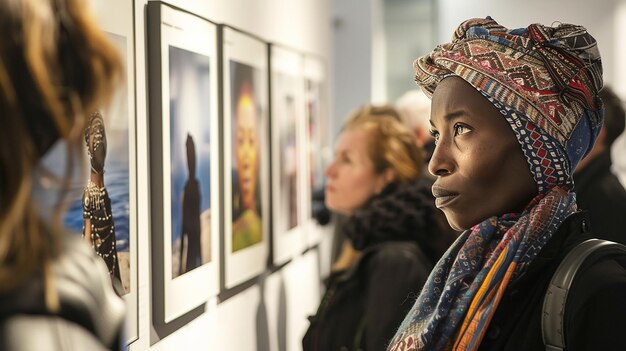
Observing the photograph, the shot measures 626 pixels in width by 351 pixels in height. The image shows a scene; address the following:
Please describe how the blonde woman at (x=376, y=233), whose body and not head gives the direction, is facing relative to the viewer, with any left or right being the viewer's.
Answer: facing to the left of the viewer

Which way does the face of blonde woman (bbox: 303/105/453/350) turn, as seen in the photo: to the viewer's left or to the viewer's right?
to the viewer's left

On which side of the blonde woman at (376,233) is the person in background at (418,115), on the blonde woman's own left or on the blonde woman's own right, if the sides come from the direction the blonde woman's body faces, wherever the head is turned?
on the blonde woman's own right

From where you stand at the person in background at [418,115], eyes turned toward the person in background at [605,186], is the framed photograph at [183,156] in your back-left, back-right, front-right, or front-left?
front-right

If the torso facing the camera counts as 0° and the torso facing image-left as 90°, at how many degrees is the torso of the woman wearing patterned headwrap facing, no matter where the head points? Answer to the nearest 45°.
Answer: approximately 45°

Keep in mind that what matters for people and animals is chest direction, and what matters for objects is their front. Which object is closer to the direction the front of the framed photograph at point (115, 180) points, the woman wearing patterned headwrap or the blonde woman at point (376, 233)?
the woman wearing patterned headwrap

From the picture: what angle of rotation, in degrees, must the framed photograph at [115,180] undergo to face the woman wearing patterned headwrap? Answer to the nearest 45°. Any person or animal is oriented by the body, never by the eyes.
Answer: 0° — it already faces them

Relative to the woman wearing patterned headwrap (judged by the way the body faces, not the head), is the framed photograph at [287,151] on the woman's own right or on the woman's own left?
on the woman's own right

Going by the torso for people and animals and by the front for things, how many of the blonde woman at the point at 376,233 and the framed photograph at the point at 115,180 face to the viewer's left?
1

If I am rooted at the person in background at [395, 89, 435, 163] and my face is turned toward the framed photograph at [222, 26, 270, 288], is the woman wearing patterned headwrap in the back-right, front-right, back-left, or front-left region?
front-left

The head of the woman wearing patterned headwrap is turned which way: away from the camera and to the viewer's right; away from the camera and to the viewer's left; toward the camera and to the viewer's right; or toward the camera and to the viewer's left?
toward the camera and to the viewer's left

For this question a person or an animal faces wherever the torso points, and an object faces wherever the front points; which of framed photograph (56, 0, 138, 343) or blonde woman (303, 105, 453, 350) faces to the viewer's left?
the blonde woman
